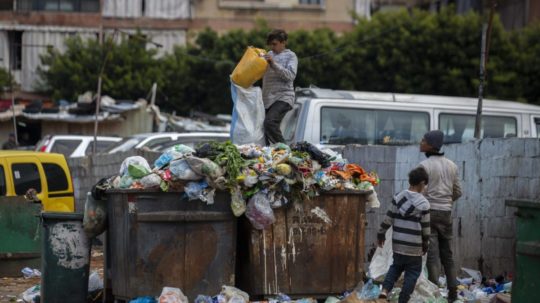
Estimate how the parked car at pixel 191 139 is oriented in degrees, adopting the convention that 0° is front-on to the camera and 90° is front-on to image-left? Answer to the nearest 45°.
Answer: approximately 90°

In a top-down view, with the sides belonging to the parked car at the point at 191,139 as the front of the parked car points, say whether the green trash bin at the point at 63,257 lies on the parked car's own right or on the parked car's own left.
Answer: on the parked car's own left

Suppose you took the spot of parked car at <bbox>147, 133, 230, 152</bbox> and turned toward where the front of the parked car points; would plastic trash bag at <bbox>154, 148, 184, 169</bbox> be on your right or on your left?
on your left

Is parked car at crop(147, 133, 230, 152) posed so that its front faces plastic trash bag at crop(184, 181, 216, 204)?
no

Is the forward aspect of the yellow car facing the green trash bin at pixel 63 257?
no

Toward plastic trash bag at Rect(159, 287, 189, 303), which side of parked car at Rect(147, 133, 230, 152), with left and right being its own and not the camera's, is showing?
left

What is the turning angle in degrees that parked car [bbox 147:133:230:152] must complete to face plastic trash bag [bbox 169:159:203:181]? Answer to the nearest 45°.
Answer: approximately 90° to its left

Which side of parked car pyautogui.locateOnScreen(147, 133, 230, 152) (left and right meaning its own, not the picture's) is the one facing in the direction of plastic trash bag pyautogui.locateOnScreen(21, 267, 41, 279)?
left

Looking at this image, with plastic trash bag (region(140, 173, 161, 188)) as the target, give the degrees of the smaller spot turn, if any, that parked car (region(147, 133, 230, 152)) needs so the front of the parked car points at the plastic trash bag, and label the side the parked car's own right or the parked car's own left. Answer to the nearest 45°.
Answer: approximately 90° to the parked car's own left

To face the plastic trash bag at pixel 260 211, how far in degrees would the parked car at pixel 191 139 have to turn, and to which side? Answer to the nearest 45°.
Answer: approximately 90° to its left
